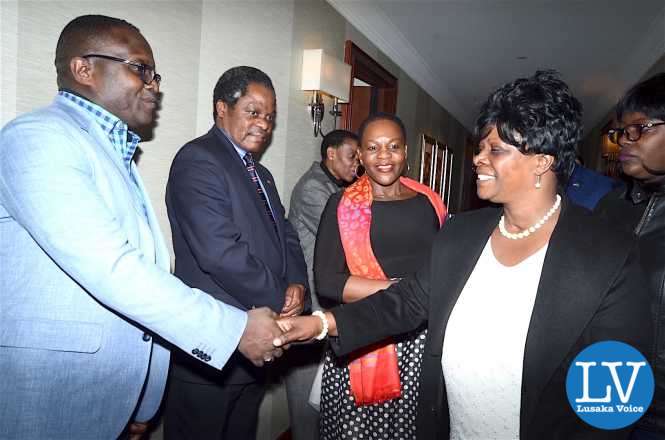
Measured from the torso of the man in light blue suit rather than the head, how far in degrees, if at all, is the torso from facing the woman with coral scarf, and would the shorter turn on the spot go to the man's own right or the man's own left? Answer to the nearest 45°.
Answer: approximately 45° to the man's own left

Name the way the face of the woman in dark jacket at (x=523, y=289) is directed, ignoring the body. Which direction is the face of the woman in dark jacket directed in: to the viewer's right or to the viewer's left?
to the viewer's left

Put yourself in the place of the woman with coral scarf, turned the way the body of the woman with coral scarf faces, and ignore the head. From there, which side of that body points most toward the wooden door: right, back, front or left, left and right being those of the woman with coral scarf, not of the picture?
back

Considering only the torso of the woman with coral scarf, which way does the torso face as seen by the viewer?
toward the camera

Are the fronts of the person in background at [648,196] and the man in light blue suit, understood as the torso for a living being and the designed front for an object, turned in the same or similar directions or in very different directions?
very different directions

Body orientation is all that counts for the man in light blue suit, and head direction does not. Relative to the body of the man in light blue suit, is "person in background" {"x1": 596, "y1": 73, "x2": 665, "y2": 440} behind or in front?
in front

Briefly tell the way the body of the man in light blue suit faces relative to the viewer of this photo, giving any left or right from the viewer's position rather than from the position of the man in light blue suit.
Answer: facing to the right of the viewer

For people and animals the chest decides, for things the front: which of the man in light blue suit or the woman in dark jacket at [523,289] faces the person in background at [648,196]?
the man in light blue suit

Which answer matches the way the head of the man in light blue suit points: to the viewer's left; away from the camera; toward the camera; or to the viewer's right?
to the viewer's right

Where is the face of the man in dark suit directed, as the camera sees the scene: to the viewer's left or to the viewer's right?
to the viewer's right

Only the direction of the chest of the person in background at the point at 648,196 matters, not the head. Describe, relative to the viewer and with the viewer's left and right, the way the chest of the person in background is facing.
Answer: facing the viewer and to the left of the viewer

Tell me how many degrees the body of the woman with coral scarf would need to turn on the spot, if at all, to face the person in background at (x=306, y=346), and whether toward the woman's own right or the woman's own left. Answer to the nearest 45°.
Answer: approximately 135° to the woman's own right

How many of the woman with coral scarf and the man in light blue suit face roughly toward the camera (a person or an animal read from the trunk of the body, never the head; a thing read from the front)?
1

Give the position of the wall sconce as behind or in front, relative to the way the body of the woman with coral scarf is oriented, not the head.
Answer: behind

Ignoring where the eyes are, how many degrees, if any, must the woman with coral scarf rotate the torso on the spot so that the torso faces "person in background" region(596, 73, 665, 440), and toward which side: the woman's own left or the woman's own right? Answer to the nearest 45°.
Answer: approximately 90° to the woman's own left

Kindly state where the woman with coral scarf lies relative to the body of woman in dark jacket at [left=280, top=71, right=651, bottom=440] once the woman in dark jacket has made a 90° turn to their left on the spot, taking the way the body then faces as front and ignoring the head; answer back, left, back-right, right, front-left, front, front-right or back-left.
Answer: back

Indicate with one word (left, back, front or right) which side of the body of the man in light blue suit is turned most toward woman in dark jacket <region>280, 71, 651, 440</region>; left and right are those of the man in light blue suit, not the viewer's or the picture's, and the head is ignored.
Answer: front

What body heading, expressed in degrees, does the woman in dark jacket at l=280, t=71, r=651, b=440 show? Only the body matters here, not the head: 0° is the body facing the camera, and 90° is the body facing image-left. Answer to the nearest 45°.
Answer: approximately 45°
